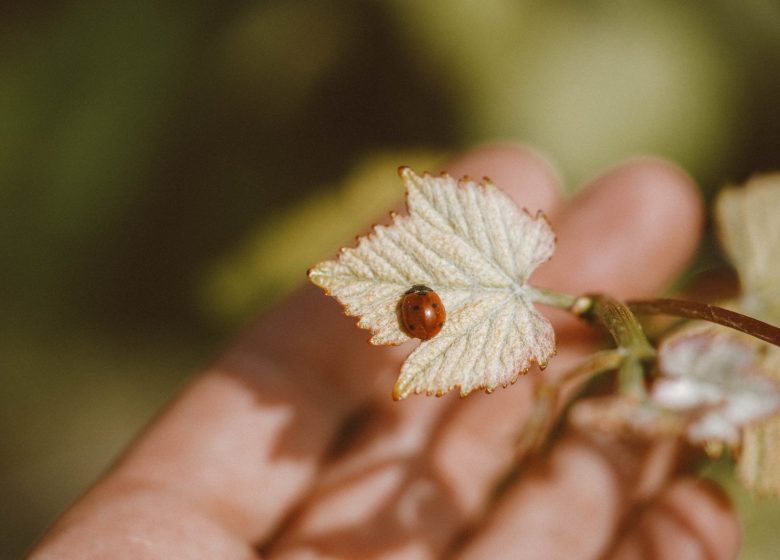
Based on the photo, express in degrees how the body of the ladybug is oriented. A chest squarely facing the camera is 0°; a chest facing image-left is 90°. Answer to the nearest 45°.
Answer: approximately 180°
